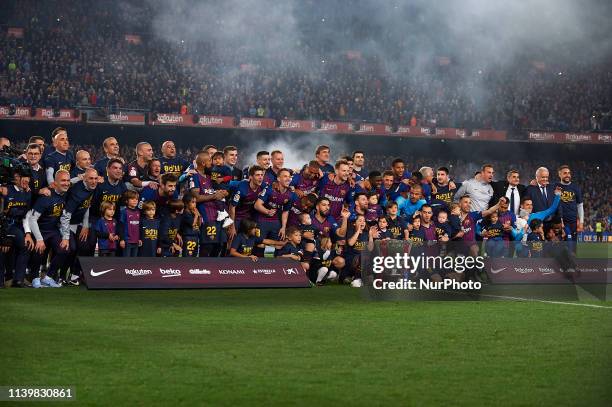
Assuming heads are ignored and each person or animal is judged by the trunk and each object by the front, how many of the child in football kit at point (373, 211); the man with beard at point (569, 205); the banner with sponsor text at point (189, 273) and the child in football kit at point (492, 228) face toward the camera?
4

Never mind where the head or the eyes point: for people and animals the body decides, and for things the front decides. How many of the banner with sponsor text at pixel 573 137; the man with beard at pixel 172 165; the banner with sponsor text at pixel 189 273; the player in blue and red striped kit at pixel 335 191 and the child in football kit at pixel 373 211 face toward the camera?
5

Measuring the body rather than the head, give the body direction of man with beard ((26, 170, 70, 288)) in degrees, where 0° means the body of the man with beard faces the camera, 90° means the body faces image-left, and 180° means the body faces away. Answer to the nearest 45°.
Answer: approximately 315°

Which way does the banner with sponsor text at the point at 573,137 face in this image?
toward the camera

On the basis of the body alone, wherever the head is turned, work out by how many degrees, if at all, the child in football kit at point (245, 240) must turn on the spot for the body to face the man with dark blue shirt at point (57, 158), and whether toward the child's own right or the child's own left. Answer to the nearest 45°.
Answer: approximately 135° to the child's own right

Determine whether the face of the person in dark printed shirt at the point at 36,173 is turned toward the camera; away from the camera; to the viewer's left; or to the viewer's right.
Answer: toward the camera

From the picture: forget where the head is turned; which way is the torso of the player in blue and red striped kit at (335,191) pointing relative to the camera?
toward the camera

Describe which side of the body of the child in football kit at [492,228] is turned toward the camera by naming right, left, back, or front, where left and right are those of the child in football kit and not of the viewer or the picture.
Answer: front

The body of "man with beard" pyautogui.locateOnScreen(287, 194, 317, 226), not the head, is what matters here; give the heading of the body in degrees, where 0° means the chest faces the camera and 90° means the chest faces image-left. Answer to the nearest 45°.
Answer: approximately 315°

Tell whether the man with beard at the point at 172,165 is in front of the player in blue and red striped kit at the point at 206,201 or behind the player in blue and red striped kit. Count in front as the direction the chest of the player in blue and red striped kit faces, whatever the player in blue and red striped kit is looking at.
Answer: behind

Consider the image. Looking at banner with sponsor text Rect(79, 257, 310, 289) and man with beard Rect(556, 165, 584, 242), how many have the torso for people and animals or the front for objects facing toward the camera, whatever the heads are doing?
2
